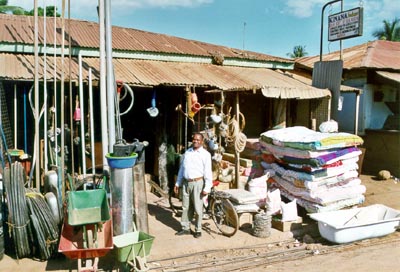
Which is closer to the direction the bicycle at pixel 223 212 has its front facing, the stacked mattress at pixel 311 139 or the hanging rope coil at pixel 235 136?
the stacked mattress

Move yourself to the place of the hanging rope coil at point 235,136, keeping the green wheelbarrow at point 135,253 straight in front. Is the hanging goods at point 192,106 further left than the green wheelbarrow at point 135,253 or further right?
right

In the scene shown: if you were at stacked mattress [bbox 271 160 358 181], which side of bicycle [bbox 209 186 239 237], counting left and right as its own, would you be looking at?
left

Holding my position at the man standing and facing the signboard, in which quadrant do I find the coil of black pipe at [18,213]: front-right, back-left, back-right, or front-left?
back-left

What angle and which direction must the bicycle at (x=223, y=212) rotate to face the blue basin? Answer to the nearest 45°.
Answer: approximately 90° to its right

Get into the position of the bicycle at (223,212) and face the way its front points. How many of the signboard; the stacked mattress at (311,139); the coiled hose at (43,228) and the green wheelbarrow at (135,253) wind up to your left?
2

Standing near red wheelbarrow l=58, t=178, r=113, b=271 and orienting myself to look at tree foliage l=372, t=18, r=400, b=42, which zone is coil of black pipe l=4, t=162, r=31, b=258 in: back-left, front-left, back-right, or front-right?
back-left

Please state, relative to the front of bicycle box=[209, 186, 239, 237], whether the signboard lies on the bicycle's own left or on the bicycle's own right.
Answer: on the bicycle's own left

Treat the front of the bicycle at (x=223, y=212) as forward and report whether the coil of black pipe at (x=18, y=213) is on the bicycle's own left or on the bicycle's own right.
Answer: on the bicycle's own right

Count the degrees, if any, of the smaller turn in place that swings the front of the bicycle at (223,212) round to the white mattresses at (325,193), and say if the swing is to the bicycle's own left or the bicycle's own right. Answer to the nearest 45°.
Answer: approximately 90° to the bicycle's own left

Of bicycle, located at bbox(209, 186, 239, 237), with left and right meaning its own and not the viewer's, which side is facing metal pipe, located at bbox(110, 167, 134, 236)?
right
